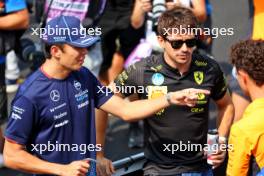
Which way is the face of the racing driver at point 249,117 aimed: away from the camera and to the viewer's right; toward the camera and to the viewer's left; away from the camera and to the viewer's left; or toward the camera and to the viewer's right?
away from the camera and to the viewer's left

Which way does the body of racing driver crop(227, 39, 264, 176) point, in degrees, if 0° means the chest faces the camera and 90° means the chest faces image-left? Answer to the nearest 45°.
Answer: approximately 135°
